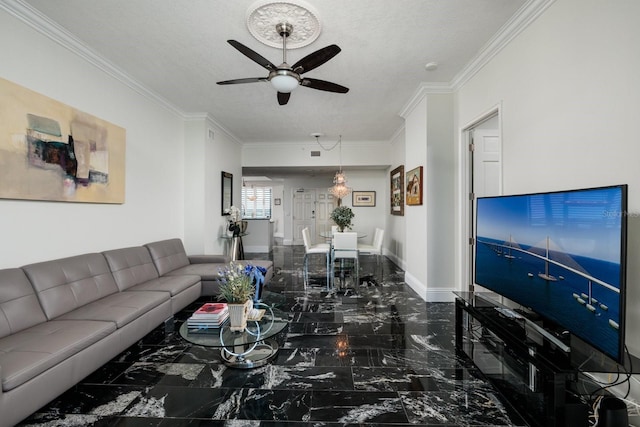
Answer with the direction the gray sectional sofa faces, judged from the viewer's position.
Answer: facing the viewer and to the right of the viewer

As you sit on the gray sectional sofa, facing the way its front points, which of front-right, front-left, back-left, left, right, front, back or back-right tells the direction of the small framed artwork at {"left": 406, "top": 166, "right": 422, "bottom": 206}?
front-left

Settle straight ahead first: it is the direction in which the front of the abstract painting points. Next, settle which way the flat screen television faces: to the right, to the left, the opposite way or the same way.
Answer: the opposite way

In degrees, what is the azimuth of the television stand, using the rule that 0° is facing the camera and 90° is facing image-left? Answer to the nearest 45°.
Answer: approximately 45°

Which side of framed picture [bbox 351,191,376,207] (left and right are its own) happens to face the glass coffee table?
front

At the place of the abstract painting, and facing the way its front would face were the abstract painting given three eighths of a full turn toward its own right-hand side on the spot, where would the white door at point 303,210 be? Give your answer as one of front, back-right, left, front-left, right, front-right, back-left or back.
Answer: back-right

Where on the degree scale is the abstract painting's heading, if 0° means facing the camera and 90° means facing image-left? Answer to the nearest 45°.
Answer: approximately 315°

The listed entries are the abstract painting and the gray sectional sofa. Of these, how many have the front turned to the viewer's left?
0

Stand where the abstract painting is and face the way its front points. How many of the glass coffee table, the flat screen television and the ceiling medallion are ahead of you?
3

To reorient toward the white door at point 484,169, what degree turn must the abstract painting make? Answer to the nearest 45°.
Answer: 0° — it already faces it

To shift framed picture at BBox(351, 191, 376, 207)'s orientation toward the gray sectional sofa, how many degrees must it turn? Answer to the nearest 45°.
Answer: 0° — it already faces it

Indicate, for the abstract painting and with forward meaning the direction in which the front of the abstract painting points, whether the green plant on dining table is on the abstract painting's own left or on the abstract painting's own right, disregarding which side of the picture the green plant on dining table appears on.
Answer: on the abstract painting's own left

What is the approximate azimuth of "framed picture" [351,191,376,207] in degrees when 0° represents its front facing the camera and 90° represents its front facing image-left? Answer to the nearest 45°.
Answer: approximately 0°

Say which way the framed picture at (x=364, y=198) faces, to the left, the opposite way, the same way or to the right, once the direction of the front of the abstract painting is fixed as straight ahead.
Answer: to the right
